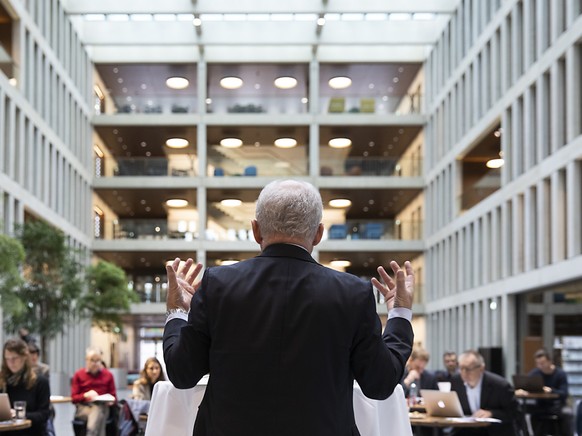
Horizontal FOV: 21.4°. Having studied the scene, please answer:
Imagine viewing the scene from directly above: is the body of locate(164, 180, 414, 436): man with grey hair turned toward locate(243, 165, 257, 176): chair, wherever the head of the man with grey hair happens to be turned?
yes

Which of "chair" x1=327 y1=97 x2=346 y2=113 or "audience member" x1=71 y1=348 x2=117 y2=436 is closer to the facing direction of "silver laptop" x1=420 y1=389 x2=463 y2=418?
the chair

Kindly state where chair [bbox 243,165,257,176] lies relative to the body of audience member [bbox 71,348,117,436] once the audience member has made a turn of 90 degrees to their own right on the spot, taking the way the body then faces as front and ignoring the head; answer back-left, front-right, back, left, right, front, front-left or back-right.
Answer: right

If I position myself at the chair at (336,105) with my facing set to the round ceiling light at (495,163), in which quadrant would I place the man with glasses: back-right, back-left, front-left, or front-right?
front-right

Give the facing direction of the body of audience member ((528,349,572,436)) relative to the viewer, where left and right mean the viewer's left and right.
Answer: facing the viewer and to the left of the viewer

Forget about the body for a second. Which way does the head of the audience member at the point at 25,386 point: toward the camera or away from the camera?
toward the camera

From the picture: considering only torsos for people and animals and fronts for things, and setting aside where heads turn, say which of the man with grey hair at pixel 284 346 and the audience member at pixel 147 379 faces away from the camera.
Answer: the man with grey hair

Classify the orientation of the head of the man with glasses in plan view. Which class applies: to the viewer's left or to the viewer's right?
to the viewer's left

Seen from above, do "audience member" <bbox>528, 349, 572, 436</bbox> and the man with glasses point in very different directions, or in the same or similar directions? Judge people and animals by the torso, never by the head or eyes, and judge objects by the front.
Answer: same or similar directions

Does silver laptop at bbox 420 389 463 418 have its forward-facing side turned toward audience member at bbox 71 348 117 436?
no

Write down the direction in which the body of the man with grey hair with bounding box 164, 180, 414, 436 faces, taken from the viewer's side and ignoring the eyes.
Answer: away from the camera

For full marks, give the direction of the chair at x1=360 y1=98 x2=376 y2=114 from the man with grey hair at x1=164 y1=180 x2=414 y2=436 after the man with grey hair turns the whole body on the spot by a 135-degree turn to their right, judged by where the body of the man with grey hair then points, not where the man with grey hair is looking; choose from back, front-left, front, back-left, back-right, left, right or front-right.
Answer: back-left

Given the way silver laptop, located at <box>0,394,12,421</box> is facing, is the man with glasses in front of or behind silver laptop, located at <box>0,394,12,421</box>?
in front

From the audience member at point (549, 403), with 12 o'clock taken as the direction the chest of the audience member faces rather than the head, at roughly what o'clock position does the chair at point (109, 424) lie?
The chair is roughly at 12 o'clock from the audience member.

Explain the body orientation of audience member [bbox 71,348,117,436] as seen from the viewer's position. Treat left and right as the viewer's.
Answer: facing the viewer

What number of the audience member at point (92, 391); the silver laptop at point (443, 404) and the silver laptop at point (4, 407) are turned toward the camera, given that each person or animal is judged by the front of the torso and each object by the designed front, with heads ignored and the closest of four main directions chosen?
1
